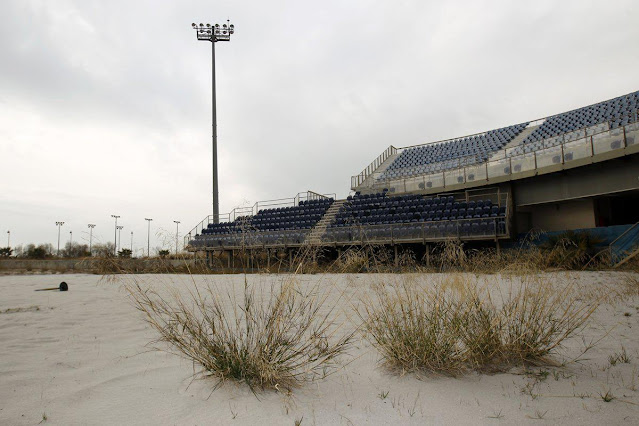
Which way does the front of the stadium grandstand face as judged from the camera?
facing the viewer and to the left of the viewer
